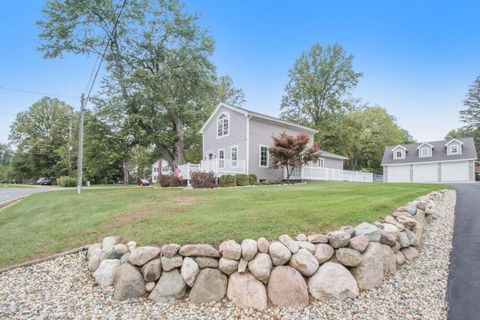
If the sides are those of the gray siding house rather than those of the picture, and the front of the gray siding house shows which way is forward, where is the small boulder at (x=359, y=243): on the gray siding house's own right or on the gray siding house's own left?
on the gray siding house's own left

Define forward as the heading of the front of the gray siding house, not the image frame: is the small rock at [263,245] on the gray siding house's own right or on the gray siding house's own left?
on the gray siding house's own left

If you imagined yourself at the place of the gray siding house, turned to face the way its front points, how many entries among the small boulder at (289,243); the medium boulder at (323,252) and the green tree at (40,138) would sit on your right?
1

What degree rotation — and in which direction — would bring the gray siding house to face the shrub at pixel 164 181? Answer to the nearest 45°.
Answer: approximately 45° to its right

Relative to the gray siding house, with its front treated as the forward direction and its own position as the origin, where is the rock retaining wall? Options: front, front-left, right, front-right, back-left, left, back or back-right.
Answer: front-left

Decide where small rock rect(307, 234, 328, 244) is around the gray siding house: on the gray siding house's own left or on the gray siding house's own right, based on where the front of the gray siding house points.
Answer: on the gray siding house's own left

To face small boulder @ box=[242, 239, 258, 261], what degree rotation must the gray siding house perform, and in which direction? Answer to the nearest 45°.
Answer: approximately 45° to its left

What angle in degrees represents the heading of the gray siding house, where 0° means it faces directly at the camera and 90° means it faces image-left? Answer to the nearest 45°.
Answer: approximately 45°

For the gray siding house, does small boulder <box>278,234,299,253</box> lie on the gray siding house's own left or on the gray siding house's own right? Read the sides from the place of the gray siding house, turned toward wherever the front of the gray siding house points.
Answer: on the gray siding house's own left

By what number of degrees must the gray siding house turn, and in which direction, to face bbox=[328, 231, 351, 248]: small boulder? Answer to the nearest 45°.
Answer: approximately 45° to its left

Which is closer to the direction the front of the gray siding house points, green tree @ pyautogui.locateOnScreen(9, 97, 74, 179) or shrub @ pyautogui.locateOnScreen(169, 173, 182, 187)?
the shrub
